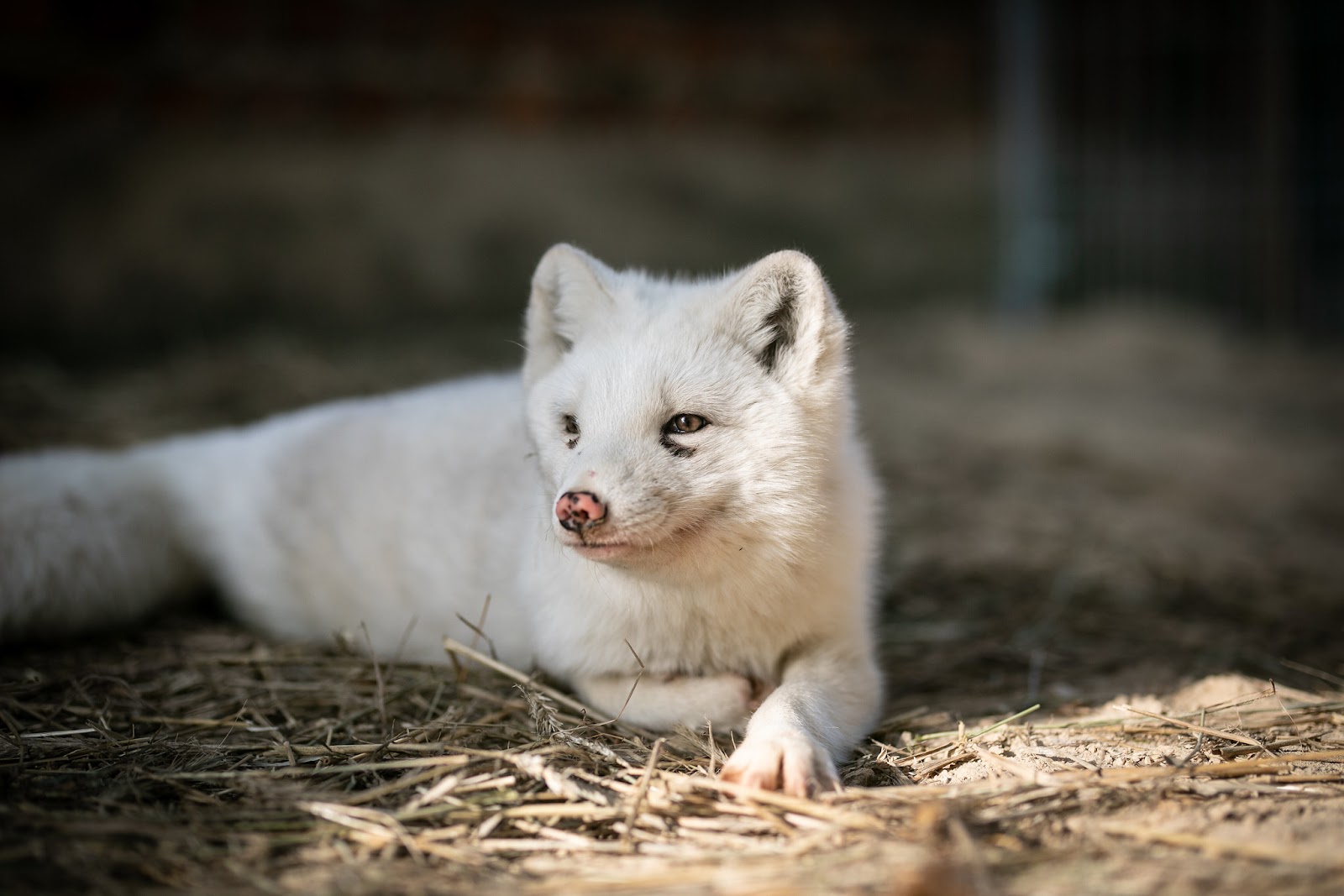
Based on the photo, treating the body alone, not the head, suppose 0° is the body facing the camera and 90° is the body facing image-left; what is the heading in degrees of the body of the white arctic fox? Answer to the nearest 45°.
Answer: approximately 315°

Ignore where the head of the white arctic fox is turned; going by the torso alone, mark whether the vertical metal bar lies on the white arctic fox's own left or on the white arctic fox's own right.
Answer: on the white arctic fox's own left
